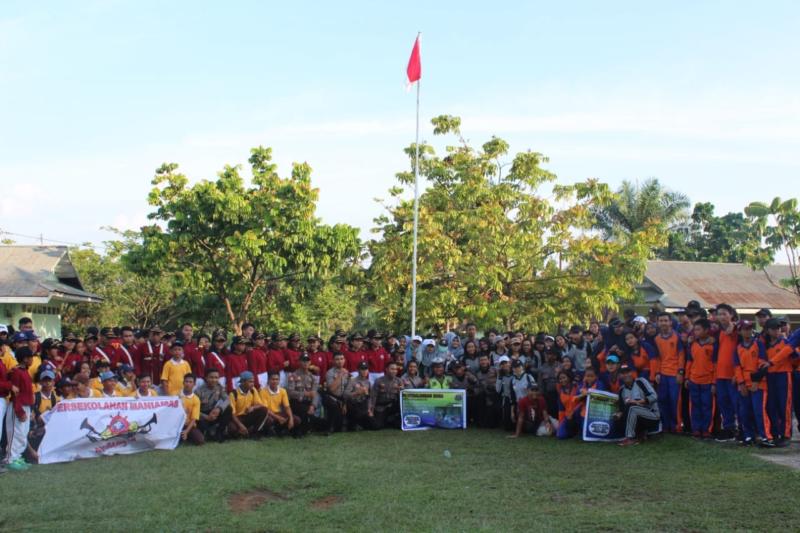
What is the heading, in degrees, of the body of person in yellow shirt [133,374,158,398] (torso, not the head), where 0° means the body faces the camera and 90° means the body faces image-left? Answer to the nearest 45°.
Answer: approximately 0°

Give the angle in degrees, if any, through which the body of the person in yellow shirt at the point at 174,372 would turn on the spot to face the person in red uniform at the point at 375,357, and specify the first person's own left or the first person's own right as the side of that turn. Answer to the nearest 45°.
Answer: approximately 90° to the first person's own left

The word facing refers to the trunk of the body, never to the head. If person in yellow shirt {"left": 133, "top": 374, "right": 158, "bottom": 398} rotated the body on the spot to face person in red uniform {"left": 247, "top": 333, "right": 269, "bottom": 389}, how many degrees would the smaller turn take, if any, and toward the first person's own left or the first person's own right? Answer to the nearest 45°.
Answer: approximately 135° to the first person's own left

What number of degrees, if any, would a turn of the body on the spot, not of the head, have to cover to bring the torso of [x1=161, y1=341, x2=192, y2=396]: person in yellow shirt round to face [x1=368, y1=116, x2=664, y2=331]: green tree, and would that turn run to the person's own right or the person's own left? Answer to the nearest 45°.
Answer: approximately 135° to the person's own left

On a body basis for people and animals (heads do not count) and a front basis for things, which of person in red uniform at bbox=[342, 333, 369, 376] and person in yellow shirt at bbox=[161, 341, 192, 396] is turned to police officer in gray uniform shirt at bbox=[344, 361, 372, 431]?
the person in red uniform

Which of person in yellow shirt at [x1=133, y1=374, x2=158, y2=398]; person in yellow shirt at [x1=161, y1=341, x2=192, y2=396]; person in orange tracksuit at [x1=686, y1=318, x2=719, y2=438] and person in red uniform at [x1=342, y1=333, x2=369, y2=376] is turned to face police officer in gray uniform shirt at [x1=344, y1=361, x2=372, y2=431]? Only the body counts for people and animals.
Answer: the person in red uniform

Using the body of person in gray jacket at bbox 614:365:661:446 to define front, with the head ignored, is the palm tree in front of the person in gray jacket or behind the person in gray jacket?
behind

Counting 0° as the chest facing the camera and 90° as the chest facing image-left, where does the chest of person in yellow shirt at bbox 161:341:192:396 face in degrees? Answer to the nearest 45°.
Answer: approximately 0°

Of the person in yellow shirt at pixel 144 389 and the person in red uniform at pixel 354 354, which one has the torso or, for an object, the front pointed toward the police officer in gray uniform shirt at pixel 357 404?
the person in red uniform

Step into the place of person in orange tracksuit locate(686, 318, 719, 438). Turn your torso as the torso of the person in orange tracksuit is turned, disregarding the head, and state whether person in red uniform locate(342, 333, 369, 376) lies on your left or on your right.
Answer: on your right
